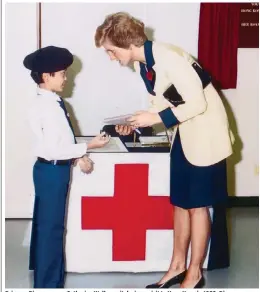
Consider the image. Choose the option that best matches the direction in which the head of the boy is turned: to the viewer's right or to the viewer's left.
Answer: to the viewer's right

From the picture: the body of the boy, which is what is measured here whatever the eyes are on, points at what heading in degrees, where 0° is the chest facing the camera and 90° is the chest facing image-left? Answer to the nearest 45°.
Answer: approximately 270°

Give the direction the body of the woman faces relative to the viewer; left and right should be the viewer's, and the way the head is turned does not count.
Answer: facing to the left of the viewer

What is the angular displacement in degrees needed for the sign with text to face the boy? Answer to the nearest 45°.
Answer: approximately 45° to its right

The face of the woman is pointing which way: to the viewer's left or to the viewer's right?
to the viewer's left

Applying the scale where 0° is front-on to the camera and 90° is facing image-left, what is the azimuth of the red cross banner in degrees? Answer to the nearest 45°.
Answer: approximately 0°

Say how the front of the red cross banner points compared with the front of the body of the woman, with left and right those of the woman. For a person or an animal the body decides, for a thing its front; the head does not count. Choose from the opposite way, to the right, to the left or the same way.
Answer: to the left

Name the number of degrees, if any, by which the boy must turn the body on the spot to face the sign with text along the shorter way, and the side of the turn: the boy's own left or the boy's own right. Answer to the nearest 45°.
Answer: approximately 45° to the boy's own left

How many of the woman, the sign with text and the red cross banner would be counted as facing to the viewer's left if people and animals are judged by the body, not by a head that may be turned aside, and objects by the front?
1

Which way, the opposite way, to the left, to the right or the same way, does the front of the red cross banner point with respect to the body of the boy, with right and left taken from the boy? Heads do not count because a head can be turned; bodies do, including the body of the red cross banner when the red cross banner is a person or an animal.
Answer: to the right

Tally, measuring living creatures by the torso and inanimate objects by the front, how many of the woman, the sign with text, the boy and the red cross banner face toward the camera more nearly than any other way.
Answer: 2
